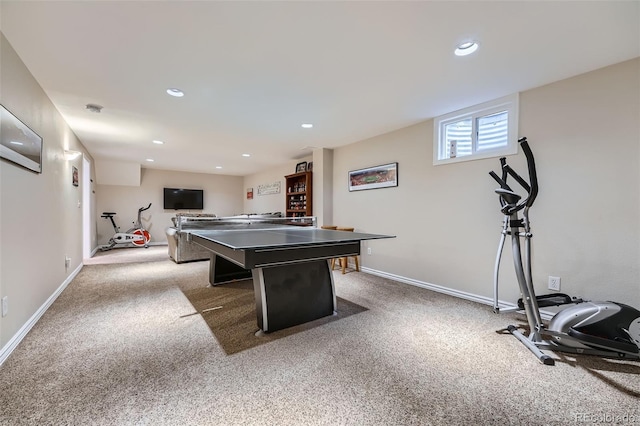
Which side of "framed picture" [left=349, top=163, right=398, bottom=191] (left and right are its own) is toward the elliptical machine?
left

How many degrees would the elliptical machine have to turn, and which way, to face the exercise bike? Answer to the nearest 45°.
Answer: approximately 45° to its right

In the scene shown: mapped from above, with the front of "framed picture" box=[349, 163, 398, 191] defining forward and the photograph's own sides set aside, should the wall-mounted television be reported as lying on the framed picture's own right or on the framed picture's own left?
on the framed picture's own right

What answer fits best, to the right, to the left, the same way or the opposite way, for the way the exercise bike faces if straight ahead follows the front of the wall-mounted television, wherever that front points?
to the left

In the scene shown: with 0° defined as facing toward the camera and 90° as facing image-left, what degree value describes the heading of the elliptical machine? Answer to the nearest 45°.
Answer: approximately 45°

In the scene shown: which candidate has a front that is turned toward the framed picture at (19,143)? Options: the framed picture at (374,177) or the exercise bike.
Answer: the framed picture at (374,177)

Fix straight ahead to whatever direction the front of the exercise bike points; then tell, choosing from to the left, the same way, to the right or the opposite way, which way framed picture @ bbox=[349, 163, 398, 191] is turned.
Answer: the opposite way

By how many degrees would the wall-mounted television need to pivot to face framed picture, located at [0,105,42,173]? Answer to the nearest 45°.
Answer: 0° — it already faces it

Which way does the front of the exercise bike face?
to the viewer's right

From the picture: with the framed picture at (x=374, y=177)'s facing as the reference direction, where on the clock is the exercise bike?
The exercise bike is roughly at 2 o'clock from the framed picture.

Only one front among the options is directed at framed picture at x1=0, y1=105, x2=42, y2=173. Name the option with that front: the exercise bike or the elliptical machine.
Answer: the elliptical machine

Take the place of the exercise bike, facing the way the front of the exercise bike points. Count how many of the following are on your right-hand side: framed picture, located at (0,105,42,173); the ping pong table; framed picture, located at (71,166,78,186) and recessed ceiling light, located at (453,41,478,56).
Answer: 4

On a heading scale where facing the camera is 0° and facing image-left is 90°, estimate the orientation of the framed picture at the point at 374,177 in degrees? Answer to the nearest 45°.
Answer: approximately 45°

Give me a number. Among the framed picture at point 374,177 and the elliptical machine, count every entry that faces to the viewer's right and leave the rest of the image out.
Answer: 0

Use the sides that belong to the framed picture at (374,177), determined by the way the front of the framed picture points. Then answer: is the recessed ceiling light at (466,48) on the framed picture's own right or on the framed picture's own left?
on the framed picture's own left
